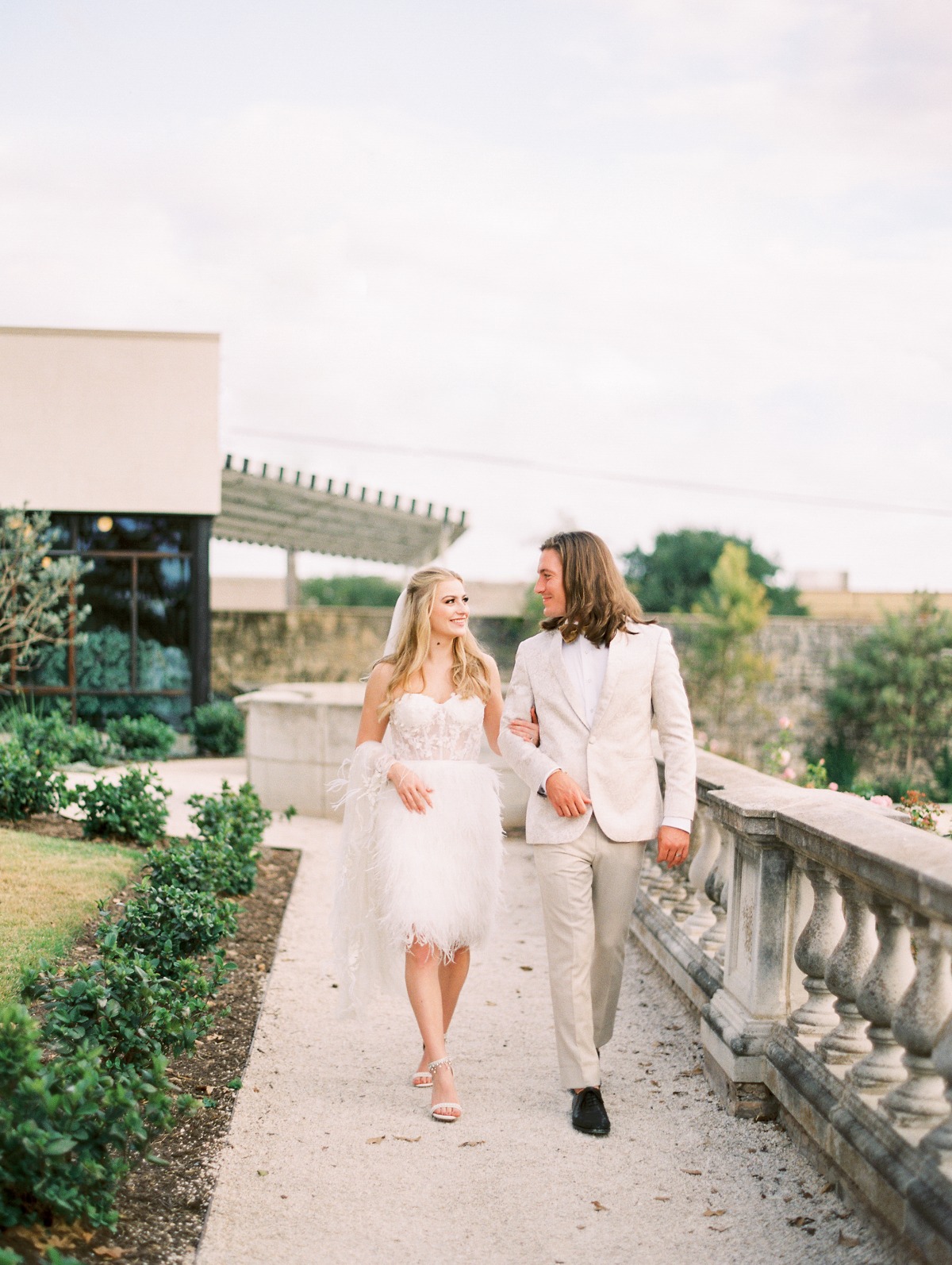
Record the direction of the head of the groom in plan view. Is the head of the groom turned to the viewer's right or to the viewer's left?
to the viewer's left

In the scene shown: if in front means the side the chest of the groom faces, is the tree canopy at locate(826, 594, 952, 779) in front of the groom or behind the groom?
behind

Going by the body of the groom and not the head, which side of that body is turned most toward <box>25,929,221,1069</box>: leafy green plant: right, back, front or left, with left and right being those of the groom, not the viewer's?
right

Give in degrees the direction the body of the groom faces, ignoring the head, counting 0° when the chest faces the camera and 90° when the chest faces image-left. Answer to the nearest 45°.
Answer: approximately 0°

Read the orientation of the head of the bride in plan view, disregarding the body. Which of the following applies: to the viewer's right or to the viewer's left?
to the viewer's right

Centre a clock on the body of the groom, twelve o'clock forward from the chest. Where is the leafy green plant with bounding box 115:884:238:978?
The leafy green plant is roughly at 4 o'clock from the groom.

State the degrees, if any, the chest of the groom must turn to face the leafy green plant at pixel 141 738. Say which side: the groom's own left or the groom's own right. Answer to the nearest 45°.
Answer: approximately 135° to the groom's own right

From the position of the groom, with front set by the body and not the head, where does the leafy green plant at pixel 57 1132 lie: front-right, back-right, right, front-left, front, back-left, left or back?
front-right

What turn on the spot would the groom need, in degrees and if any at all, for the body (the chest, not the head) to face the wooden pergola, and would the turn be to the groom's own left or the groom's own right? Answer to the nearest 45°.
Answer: approximately 180°

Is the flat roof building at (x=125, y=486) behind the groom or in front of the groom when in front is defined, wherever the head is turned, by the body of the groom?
behind

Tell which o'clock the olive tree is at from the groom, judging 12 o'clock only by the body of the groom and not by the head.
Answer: The olive tree is roughly at 5 o'clock from the groom.
